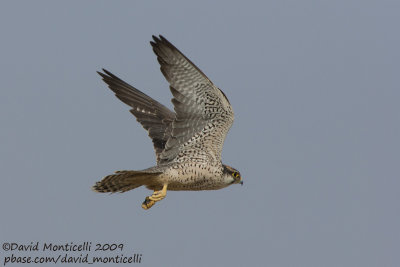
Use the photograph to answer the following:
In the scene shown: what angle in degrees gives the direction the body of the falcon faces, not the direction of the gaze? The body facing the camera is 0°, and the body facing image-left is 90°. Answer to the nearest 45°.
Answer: approximately 270°
